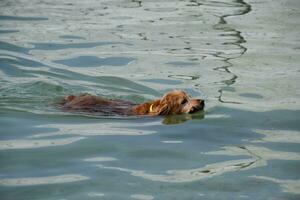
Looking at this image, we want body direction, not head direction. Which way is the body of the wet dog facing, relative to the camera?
to the viewer's right
